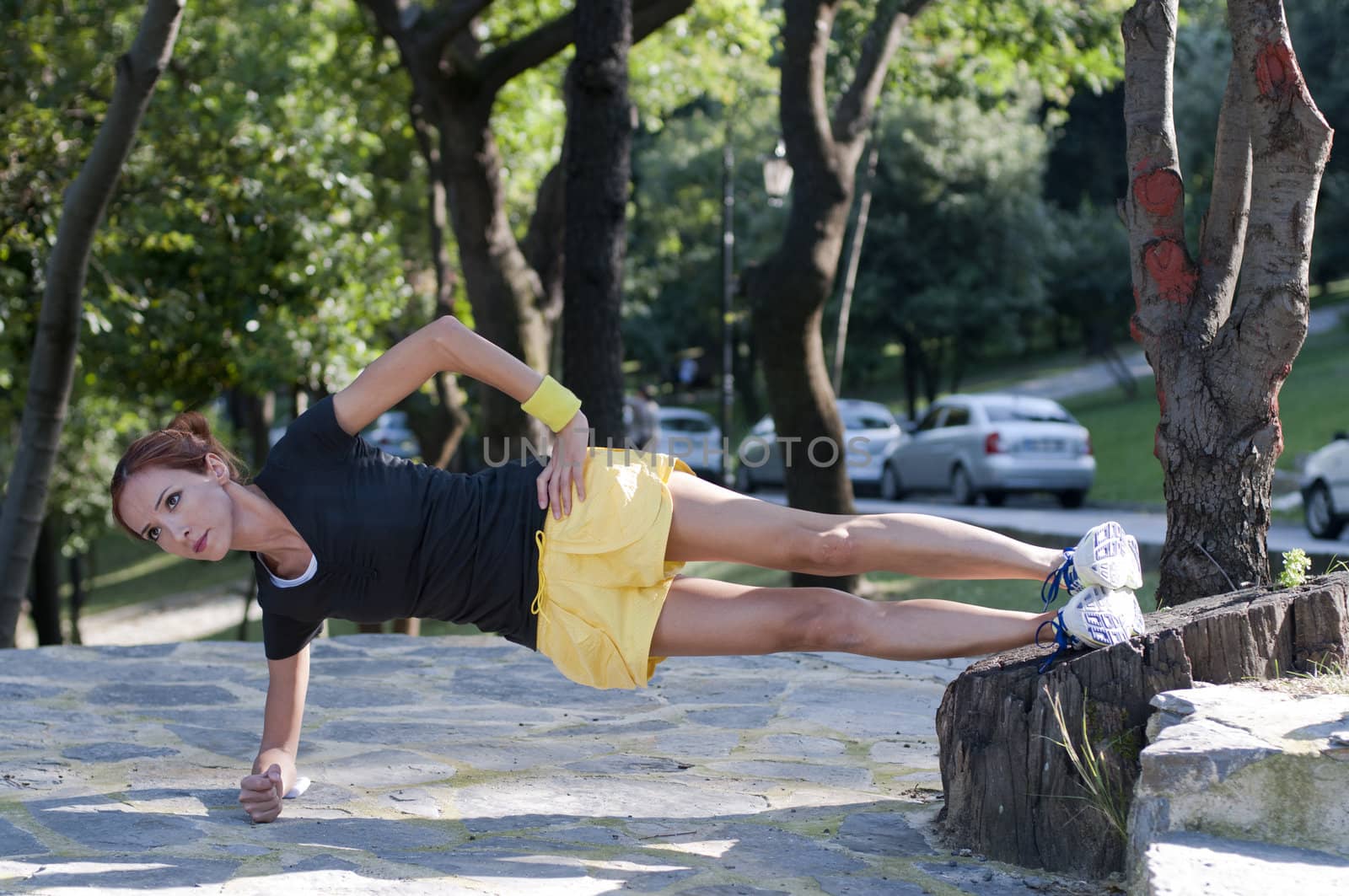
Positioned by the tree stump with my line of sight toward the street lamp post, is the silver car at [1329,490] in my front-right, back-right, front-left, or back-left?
front-right

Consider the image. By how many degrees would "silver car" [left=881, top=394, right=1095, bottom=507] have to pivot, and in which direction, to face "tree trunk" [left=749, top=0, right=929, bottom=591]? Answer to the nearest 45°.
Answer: approximately 135° to its left

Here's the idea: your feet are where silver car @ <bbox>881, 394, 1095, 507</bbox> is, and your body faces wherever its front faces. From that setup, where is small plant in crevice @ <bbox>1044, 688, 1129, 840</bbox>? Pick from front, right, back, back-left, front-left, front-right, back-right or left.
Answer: back-left

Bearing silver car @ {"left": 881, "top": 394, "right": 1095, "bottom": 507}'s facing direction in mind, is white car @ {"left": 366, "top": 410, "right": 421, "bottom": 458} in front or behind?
in front

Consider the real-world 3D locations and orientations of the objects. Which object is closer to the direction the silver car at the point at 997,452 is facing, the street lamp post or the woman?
the street lamp post

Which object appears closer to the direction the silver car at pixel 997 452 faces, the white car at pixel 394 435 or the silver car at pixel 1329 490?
the white car

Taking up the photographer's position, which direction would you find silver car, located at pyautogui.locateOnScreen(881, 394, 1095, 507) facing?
facing away from the viewer and to the left of the viewer

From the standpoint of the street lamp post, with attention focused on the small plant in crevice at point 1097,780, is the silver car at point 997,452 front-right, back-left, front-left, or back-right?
front-left

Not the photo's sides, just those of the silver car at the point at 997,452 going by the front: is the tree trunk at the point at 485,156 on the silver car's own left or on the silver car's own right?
on the silver car's own left

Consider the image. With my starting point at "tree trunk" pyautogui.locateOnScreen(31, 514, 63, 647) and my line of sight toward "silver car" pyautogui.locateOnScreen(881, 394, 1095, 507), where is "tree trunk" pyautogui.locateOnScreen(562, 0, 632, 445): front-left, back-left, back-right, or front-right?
front-right

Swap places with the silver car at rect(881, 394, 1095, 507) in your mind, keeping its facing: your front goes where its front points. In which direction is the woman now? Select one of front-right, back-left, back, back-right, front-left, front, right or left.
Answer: back-left
